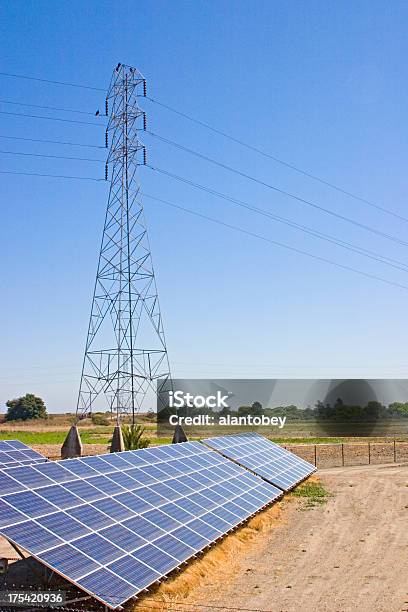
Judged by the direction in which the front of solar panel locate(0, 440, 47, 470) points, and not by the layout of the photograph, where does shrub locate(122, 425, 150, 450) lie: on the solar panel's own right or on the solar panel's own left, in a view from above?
on the solar panel's own left

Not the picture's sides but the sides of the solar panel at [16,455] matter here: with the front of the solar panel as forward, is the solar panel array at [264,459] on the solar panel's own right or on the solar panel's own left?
on the solar panel's own left

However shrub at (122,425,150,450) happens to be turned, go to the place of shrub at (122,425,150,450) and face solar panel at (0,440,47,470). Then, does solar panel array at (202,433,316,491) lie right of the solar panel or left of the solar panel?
left

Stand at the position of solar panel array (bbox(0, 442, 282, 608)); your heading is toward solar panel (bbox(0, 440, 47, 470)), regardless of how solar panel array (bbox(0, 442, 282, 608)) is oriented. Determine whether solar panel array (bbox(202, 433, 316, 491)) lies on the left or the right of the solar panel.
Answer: right
